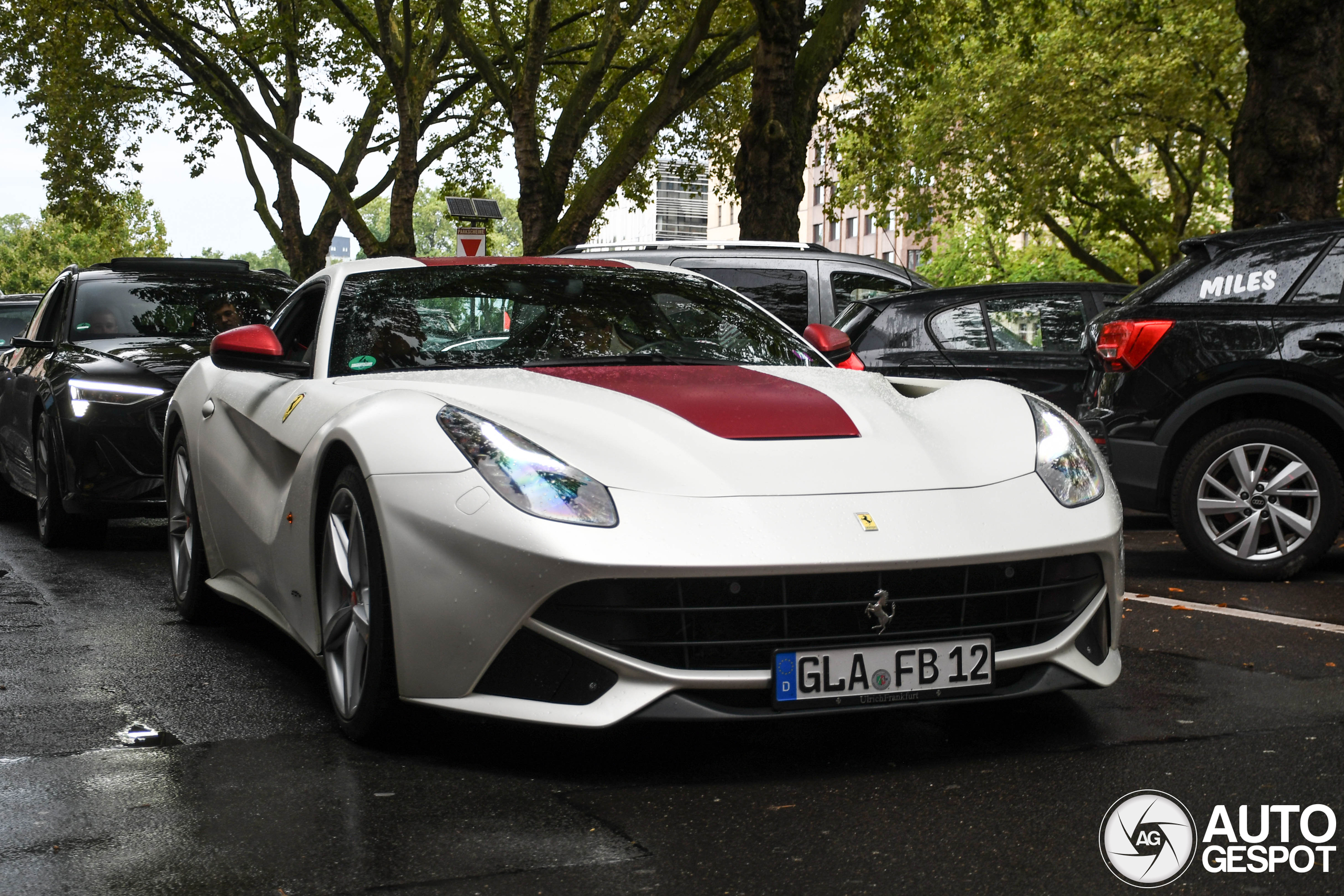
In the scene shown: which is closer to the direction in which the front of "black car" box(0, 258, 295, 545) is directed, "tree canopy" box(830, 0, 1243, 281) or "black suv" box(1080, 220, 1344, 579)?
the black suv

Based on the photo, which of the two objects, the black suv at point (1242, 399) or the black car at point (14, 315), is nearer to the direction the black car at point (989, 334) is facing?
the black suv

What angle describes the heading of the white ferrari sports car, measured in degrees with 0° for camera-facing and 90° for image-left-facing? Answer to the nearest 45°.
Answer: approximately 315°

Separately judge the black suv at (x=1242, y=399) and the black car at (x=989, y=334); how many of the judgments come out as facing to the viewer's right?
2

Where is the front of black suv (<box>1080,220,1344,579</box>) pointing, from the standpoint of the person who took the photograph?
facing to the right of the viewer

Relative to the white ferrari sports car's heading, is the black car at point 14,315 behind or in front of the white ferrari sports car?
behind

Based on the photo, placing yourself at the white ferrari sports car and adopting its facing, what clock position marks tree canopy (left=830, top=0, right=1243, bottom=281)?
The tree canopy is roughly at 8 o'clock from the white ferrari sports car.

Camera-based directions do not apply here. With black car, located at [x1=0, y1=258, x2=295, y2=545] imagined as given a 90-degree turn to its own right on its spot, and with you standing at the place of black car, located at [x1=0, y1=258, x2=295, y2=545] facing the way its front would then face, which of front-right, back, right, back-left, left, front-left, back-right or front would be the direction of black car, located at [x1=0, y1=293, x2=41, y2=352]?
back-right
